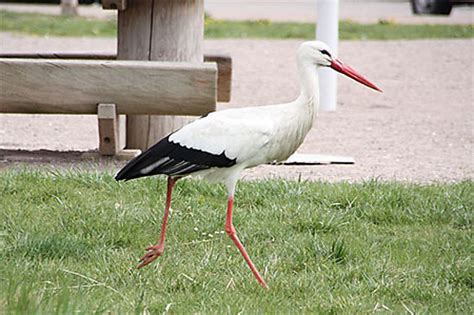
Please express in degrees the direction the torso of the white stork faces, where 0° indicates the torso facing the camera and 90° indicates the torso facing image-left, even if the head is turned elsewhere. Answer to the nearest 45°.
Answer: approximately 270°

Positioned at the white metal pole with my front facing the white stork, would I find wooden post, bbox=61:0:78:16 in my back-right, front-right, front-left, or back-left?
back-right

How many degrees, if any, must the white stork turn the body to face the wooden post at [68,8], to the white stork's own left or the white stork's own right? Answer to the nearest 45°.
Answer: approximately 90° to the white stork's own left

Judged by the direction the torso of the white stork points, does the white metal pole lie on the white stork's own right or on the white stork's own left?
on the white stork's own left

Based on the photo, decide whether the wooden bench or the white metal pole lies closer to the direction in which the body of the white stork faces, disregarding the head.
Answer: the white metal pole

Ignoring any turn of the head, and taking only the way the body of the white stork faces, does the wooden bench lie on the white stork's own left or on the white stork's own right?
on the white stork's own left
